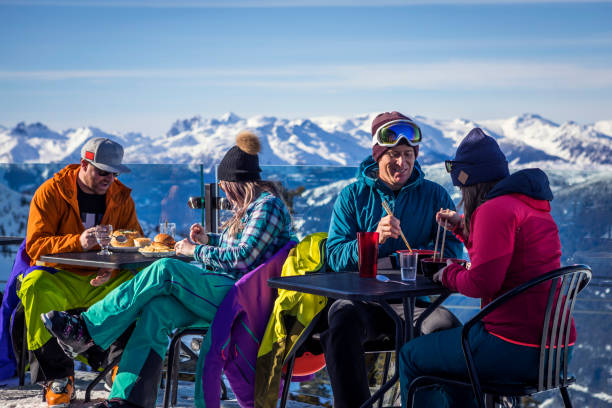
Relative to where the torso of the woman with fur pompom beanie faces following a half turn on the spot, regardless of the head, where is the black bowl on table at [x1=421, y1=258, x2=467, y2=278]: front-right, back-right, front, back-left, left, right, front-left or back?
front-right

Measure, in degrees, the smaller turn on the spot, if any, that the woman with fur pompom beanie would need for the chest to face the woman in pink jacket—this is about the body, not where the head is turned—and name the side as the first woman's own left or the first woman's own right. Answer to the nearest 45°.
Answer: approximately 135° to the first woman's own left

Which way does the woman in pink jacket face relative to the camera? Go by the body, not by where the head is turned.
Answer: to the viewer's left

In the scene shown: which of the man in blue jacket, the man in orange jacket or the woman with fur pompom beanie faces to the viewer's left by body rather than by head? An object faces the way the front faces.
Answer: the woman with fur pompom beanie

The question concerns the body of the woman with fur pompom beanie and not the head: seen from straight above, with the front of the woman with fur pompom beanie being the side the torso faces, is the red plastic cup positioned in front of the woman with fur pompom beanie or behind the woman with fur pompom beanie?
behind

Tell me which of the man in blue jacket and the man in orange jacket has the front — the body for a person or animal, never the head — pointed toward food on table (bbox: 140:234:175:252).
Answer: the man in orange jacket

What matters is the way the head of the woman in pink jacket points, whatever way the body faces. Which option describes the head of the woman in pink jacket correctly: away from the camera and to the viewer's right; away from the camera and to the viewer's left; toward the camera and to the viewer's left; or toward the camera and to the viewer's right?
away from the camera and to the viewer's left

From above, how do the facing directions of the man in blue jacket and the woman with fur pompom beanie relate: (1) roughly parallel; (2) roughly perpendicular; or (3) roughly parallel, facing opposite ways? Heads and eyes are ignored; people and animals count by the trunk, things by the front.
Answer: roughly perpendicular

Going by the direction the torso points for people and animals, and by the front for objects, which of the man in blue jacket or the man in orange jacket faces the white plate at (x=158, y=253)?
the man in orange jacket

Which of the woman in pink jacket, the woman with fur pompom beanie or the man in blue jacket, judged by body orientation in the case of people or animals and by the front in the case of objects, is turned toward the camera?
the man in blue jacket

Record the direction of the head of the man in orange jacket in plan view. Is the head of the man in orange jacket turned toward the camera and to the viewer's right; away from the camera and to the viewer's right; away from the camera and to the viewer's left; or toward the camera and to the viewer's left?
toward the camera and to the viewer's right

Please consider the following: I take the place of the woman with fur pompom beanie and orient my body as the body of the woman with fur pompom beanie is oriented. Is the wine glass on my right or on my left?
on my right

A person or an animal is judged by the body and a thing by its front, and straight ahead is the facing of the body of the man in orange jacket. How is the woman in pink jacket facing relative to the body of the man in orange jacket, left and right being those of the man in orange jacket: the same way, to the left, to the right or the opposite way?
the opposite way

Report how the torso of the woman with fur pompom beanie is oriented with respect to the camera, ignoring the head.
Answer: to the viewer's left
